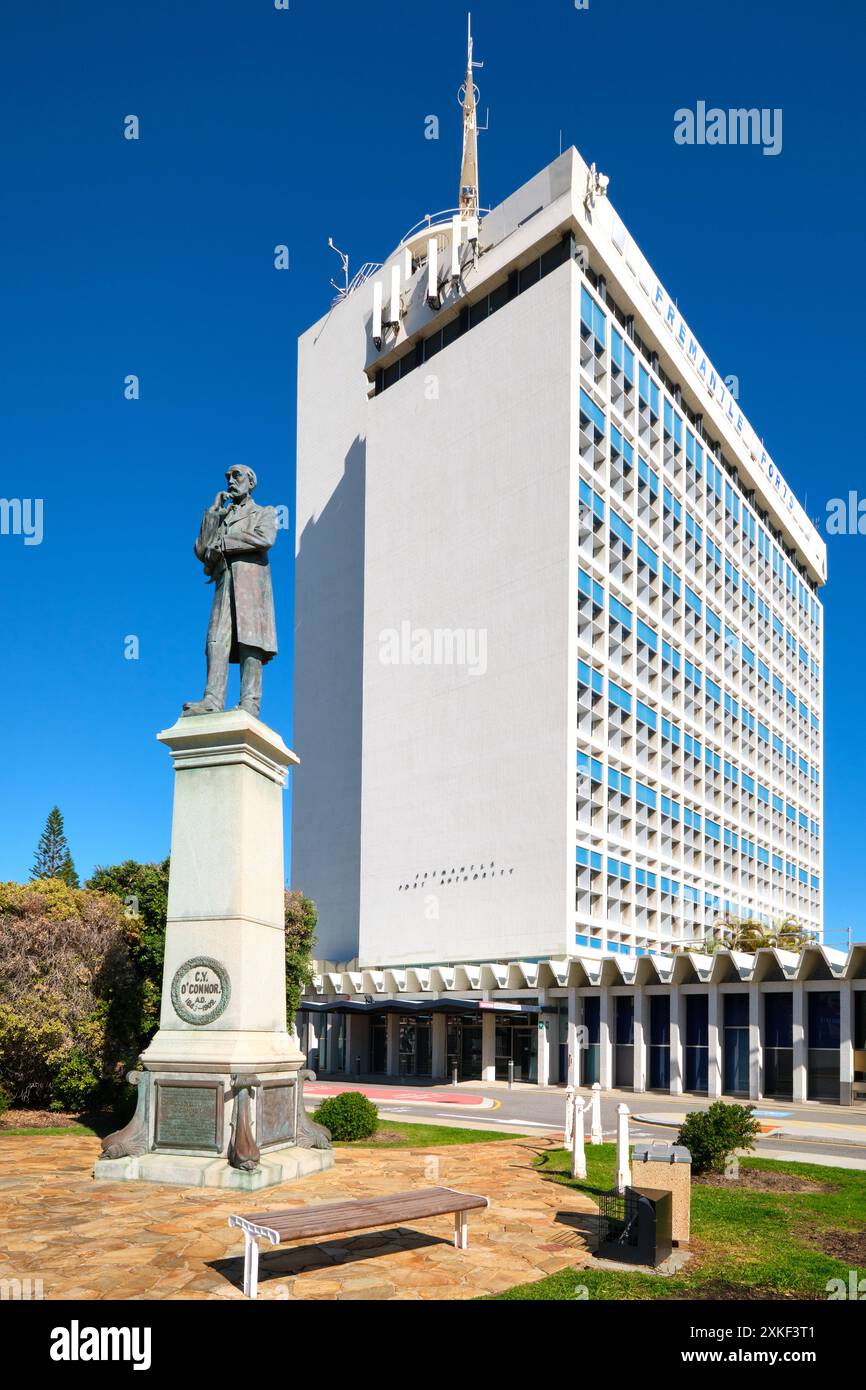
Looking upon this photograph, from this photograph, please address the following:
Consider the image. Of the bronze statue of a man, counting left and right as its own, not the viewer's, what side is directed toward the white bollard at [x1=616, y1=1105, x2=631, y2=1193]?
left

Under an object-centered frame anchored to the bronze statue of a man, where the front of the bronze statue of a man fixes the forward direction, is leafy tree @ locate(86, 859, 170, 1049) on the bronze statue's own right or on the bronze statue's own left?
on the bronze statue's own right

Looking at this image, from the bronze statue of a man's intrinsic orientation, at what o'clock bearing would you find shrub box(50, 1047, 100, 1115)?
The shrub is roughly at 4 o'clock from the bronze statue of a man.

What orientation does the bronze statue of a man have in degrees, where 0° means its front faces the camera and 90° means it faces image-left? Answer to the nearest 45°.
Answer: approximately 45°

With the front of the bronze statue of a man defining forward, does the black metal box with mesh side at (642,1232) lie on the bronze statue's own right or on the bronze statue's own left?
on the bronze statue's own left

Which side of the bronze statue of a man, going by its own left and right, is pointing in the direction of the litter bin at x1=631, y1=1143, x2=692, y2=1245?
left
